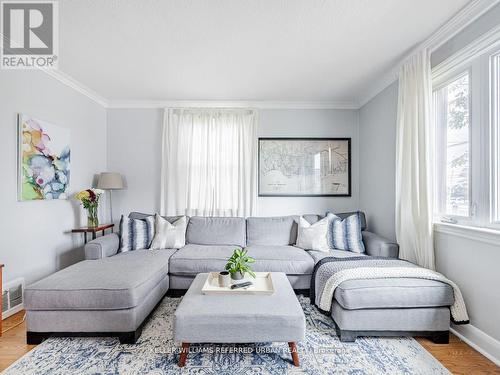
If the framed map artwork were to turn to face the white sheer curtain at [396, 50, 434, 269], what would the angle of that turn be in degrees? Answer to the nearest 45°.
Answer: approximately 45° to its left

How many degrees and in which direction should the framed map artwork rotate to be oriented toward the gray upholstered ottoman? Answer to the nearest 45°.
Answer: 0° — it already faces it

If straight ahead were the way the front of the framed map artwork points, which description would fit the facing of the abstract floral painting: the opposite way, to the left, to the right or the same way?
to the left

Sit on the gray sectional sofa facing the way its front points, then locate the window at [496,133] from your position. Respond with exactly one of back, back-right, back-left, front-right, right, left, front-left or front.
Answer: left

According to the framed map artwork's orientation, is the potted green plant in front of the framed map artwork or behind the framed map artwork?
in front

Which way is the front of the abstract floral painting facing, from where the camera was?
facing the viewer and to the right of the viewer

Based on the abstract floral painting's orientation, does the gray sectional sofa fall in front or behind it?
in front

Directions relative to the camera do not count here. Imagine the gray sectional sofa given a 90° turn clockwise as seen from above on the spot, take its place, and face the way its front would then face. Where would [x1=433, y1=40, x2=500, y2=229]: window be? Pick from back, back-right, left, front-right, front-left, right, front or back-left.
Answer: back

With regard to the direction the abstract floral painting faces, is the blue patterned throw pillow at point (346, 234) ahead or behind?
ahead

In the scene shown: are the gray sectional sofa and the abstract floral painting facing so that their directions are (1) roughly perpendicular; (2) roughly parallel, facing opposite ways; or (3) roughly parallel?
roughly perpendicular

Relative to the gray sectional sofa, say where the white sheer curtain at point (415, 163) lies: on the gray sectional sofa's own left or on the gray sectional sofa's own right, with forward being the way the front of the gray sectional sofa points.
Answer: on the gray sectional sofa's own left

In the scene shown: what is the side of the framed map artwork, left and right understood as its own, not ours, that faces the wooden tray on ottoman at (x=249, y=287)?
front

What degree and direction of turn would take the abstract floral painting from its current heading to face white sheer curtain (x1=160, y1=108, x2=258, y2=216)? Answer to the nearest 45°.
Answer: approximately 45° to its left

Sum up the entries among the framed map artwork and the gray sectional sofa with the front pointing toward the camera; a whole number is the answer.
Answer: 2
